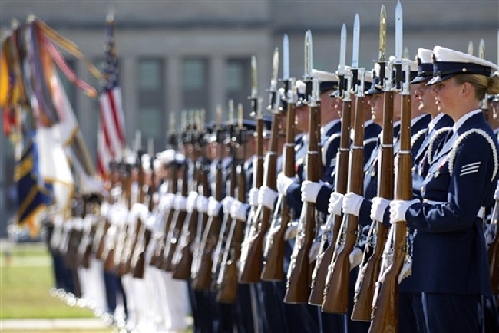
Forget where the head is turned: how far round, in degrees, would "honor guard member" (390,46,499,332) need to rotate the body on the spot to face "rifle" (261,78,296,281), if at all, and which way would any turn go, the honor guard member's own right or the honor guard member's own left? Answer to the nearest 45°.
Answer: approximately 45° to the honor guard member's own right

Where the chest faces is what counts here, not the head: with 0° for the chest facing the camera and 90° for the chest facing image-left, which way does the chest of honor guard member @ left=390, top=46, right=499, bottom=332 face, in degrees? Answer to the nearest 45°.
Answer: approximately 90°

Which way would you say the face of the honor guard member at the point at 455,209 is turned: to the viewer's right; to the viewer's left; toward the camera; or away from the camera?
to the viewer's left
